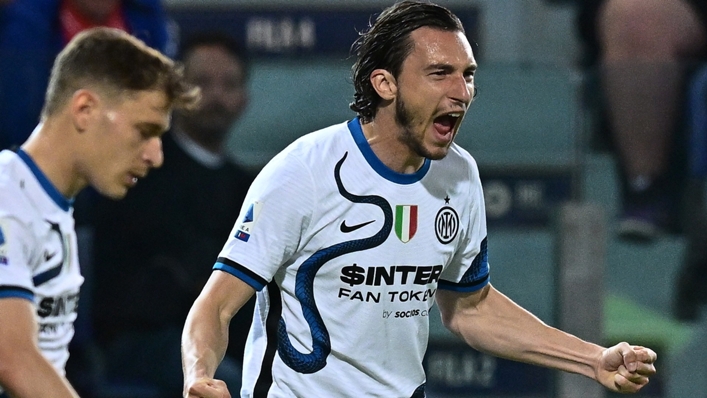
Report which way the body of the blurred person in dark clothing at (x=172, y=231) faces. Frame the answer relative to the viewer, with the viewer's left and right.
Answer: facing the viewer and to the right of the viewer

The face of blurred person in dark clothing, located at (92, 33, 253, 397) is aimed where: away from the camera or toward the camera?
toward the camera
